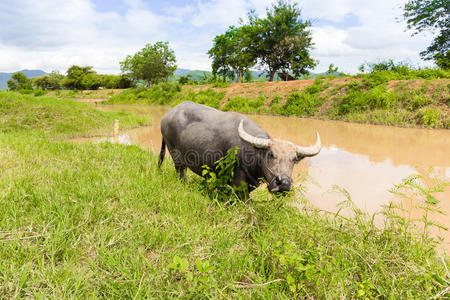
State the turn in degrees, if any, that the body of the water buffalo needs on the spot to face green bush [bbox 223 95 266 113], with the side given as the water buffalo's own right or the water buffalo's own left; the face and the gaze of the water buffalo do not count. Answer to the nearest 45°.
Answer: approximately 135° to the water buffalo's own left

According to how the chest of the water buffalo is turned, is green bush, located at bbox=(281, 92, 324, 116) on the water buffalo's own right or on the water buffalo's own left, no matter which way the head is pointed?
on the water buffalo's own left

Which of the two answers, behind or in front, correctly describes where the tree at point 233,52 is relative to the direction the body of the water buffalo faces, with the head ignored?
behind

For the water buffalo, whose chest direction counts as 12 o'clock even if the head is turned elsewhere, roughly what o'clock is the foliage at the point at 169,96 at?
The foliage is roughly at 7 o'clock from the water buffalo.

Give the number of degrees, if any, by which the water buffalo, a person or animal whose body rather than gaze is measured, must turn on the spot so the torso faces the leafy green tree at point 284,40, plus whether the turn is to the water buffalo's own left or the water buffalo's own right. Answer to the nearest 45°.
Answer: approximately 135° to the water buffalo's own left

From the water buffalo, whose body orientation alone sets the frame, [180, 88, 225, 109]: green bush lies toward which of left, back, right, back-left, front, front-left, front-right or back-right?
back-left

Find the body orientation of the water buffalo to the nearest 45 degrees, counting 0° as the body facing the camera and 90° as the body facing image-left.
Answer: approximately 315°

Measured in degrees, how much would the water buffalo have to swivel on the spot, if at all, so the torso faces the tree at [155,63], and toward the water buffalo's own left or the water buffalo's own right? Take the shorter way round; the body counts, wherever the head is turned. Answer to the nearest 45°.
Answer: approximately 135° to the water buffalo's own left

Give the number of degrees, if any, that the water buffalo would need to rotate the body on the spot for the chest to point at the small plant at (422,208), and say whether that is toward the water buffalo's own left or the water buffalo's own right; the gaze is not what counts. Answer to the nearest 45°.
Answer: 0° — it already faces it
